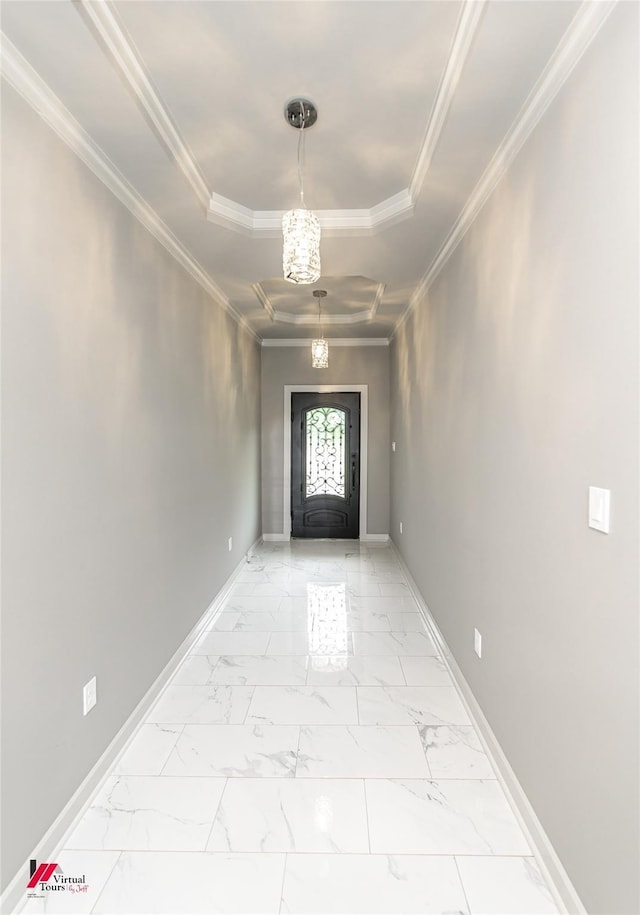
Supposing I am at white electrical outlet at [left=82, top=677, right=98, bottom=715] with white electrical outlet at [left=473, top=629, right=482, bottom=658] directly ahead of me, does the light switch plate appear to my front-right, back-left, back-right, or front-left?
front-right

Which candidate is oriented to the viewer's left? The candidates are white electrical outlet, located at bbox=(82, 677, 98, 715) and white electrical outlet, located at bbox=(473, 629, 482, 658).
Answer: white electrical outlet, located at bbox=(473, 629, 482, 658)

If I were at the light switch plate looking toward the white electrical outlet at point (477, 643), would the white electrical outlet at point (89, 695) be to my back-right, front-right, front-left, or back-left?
front-left

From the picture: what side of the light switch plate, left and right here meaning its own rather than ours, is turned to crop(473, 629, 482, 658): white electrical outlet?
right

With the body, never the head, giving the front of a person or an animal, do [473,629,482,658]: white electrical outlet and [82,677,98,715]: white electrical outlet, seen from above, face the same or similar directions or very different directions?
very different directions

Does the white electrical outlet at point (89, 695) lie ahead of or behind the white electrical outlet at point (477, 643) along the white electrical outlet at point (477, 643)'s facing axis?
ahead

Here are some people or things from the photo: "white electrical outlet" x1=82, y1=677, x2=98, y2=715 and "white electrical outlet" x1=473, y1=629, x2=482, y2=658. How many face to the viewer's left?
1

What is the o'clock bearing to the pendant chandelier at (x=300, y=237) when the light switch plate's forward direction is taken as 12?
The pendant chandelier is roughly at 2 o'clock from the light switch plate.

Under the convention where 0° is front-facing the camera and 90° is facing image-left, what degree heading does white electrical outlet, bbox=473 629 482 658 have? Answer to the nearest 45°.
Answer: approximately 90°

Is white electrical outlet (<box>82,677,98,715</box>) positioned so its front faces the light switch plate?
yes

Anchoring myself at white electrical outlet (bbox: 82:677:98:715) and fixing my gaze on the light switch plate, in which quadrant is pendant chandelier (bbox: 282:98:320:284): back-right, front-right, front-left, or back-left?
front-left

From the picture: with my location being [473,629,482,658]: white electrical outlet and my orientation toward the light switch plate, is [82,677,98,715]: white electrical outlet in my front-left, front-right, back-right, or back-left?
front-right

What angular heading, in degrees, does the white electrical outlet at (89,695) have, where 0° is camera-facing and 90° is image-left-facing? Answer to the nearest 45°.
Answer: approximately 315°

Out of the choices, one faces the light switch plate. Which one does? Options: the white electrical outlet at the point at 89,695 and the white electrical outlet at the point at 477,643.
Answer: the white electrical outlet at the point at 89,695
